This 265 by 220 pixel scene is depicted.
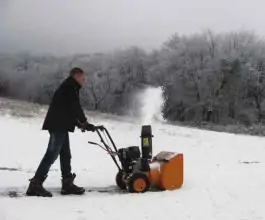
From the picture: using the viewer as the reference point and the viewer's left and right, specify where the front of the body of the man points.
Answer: facing to the right of the viewer

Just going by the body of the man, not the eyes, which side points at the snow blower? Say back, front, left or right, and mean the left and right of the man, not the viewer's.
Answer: front
